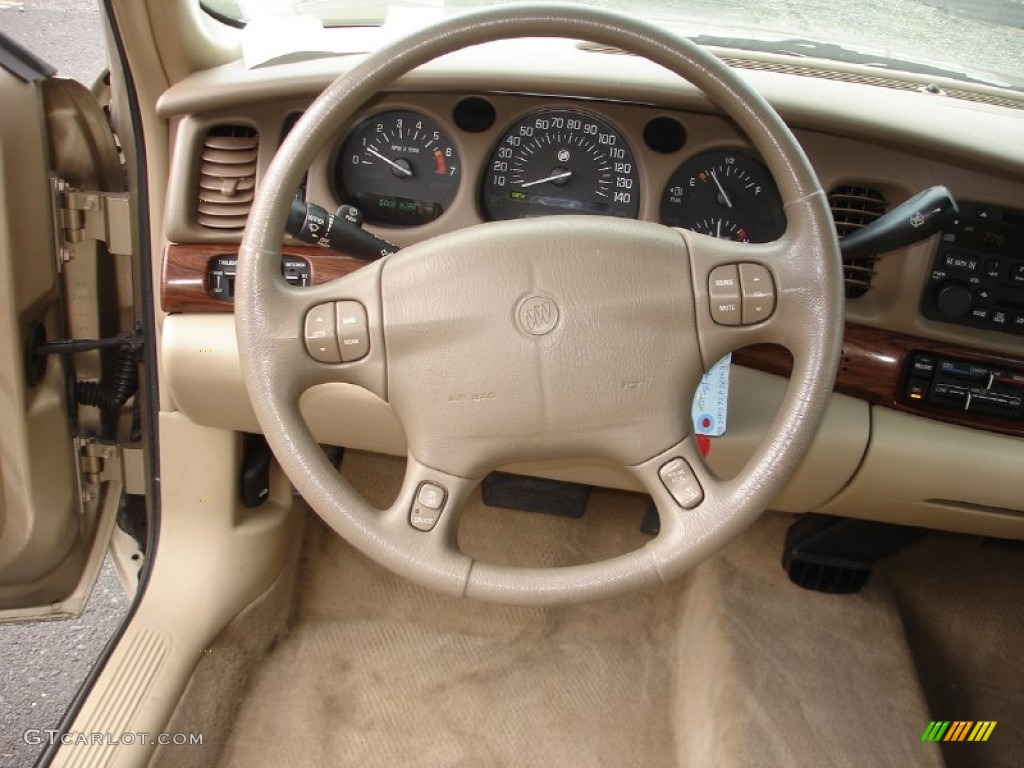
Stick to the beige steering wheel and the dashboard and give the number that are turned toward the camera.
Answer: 2

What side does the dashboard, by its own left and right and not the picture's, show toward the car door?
right

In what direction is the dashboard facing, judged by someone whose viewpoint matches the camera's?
facing the viewer

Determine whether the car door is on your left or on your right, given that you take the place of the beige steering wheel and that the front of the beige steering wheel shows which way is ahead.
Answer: on your right

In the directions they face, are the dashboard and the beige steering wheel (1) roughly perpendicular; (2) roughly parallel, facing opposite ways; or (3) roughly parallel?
roughly parallel
